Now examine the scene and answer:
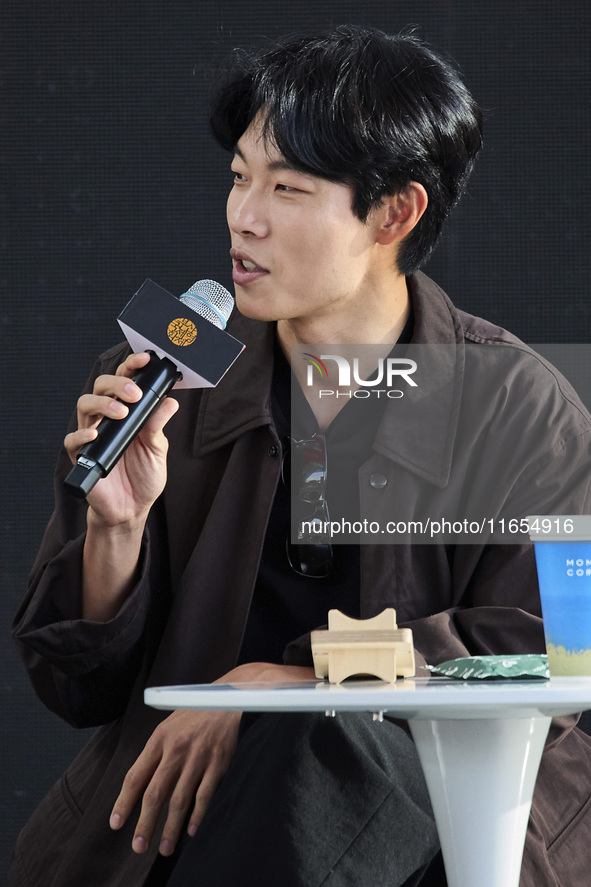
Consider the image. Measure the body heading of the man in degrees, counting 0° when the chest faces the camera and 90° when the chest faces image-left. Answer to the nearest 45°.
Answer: approximately 45°

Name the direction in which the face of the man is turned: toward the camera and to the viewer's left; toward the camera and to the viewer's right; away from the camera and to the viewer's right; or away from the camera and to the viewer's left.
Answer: toward the camera and to the viewer's left

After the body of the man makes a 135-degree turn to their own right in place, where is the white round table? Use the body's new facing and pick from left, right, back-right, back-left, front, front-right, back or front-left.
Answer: back
